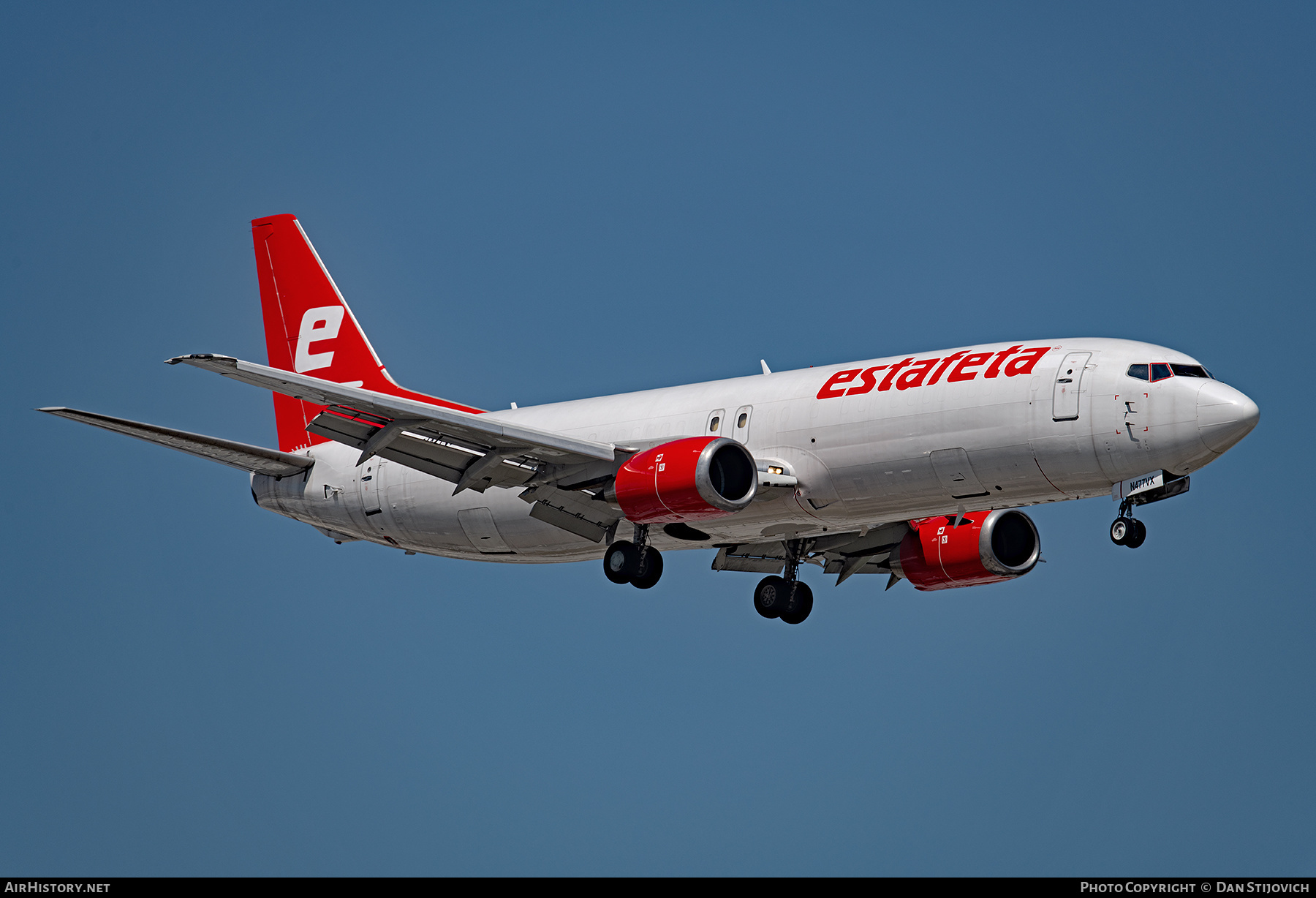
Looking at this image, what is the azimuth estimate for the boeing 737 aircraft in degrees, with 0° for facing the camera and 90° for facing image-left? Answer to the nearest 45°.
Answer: approximately 315°
